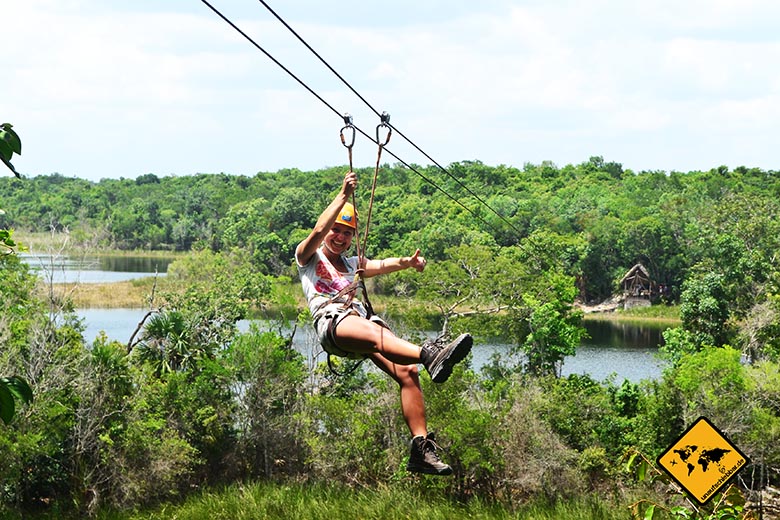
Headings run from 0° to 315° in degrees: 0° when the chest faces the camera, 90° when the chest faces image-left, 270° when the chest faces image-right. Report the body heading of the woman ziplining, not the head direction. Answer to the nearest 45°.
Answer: approximately 315°

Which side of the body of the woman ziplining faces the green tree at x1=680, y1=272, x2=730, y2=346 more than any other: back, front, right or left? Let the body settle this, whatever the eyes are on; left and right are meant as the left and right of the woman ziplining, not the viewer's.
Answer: left

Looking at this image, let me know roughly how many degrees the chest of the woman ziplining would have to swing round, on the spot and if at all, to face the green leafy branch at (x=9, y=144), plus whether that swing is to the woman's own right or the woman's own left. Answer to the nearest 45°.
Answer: approximately 90° to the woman's own right
